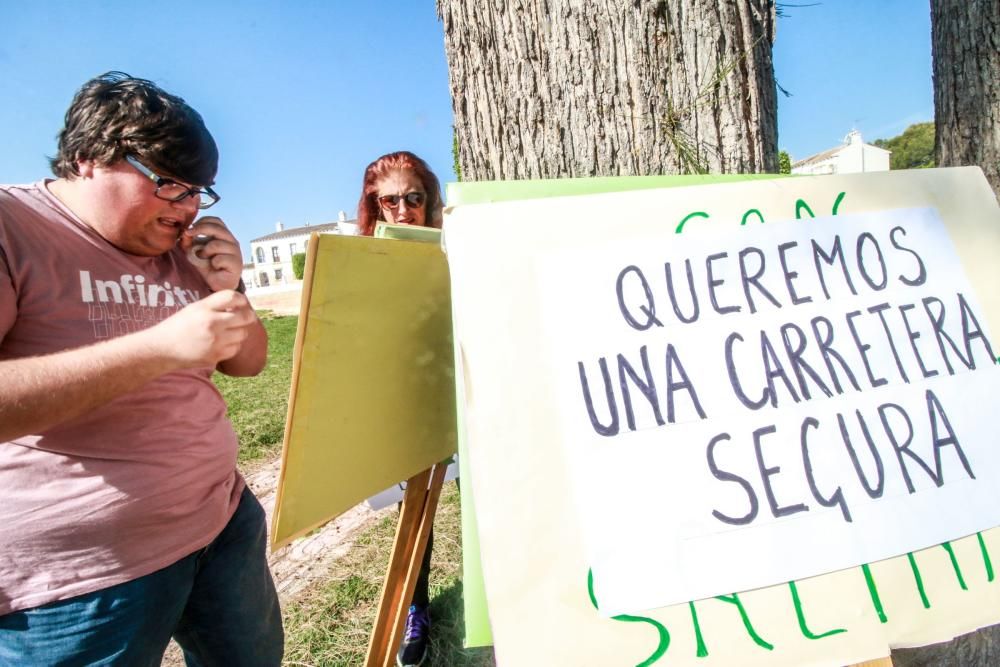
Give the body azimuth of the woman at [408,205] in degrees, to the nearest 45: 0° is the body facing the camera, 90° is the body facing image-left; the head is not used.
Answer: approximately 0°

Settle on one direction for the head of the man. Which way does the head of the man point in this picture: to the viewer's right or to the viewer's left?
to the viewer's right

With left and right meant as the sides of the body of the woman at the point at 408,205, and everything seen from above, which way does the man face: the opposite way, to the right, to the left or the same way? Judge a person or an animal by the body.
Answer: to the left

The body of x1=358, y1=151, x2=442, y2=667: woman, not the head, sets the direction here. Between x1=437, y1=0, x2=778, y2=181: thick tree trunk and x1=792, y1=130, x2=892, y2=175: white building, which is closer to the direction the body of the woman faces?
the thick tree trunk

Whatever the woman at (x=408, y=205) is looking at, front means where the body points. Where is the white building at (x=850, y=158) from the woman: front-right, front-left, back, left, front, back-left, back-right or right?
back-left

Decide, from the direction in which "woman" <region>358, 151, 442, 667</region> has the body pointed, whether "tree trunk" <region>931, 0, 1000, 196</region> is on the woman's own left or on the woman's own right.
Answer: on the woman's own left

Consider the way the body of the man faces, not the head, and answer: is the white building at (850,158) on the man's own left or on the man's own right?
on the man's own left

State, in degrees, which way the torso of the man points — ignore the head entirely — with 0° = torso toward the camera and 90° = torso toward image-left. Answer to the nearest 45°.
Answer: approximately 315°

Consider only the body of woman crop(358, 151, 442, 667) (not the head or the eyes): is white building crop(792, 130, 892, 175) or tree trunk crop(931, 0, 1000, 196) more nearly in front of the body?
the tree trunk
